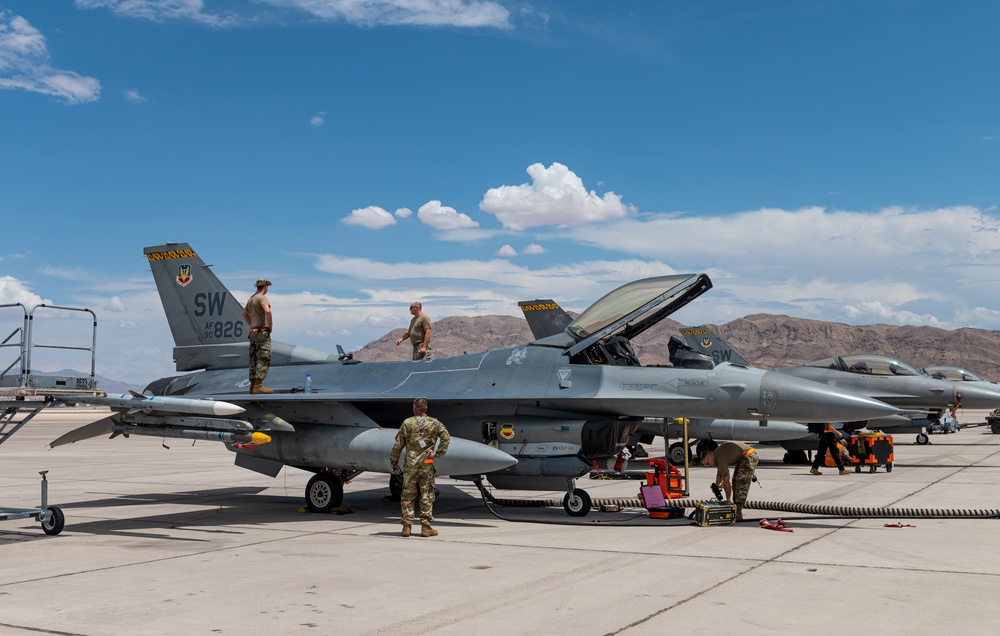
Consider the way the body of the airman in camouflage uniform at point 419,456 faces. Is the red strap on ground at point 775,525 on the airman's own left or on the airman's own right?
on the airman's own right

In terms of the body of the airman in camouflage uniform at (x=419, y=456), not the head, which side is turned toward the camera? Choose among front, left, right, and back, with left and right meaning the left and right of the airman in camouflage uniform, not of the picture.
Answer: back

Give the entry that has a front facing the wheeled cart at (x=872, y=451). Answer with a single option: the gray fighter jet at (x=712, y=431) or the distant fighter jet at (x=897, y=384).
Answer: the gray fighter jet

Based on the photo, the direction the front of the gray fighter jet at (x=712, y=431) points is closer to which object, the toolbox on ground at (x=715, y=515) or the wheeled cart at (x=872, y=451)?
the wheeled cart

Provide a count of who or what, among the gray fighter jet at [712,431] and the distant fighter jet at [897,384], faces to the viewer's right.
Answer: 2

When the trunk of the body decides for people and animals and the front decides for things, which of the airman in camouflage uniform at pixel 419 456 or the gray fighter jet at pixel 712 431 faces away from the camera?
the airman in camouflage uniform

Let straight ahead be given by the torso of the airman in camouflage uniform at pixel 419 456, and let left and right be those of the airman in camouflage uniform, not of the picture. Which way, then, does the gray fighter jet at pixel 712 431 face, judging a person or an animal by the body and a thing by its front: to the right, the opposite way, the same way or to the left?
to the right

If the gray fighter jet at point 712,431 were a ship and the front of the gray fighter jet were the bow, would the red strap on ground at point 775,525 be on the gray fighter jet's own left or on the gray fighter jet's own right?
on the gray fighter jet's own right

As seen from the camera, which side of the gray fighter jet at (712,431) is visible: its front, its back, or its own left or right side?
right

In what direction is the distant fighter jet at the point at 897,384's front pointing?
to the viewer's right
